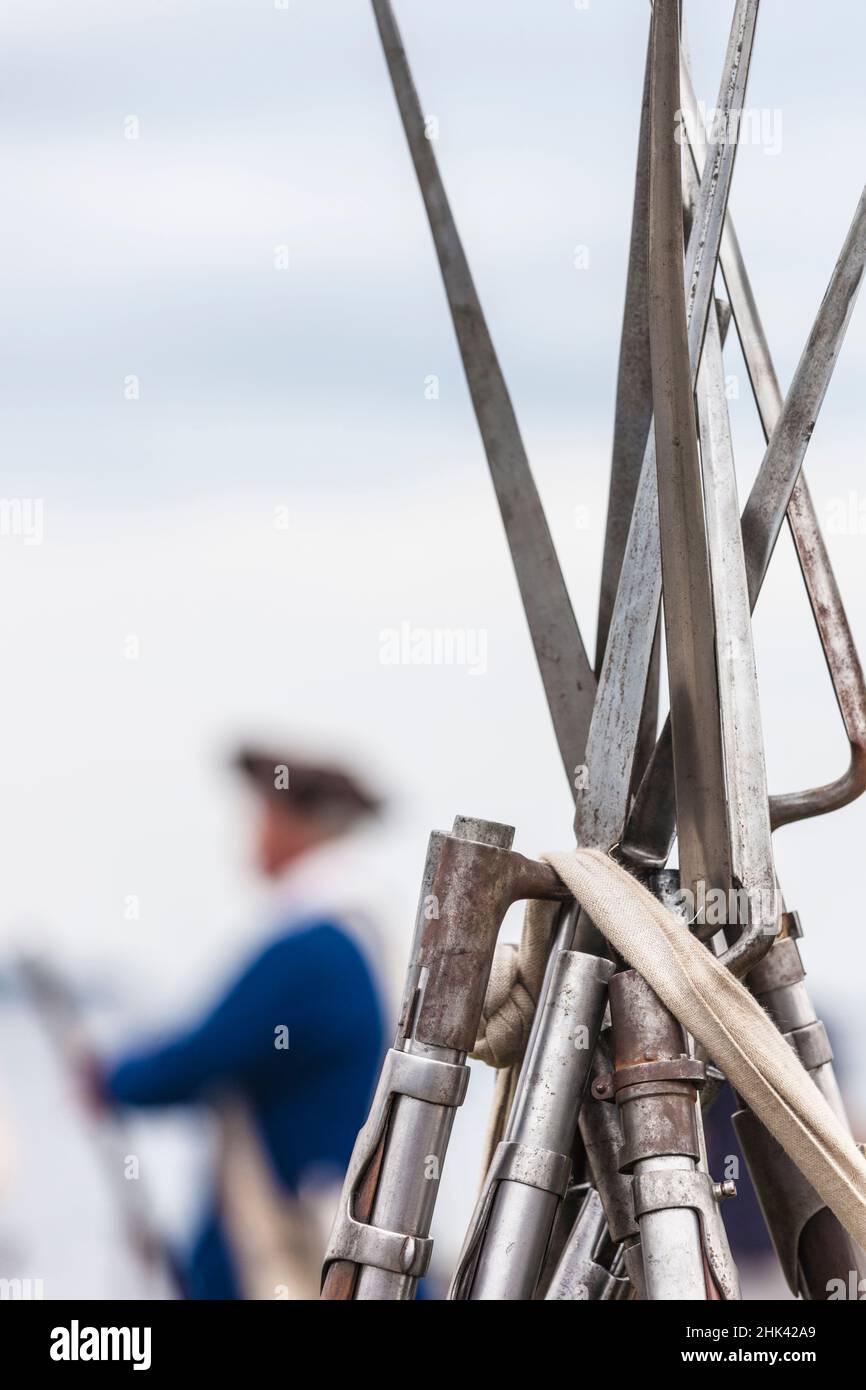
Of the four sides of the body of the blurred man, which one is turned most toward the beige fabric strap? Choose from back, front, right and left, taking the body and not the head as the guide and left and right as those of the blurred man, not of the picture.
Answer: left

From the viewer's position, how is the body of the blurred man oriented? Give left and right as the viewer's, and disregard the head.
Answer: facing to the left of the viewer
